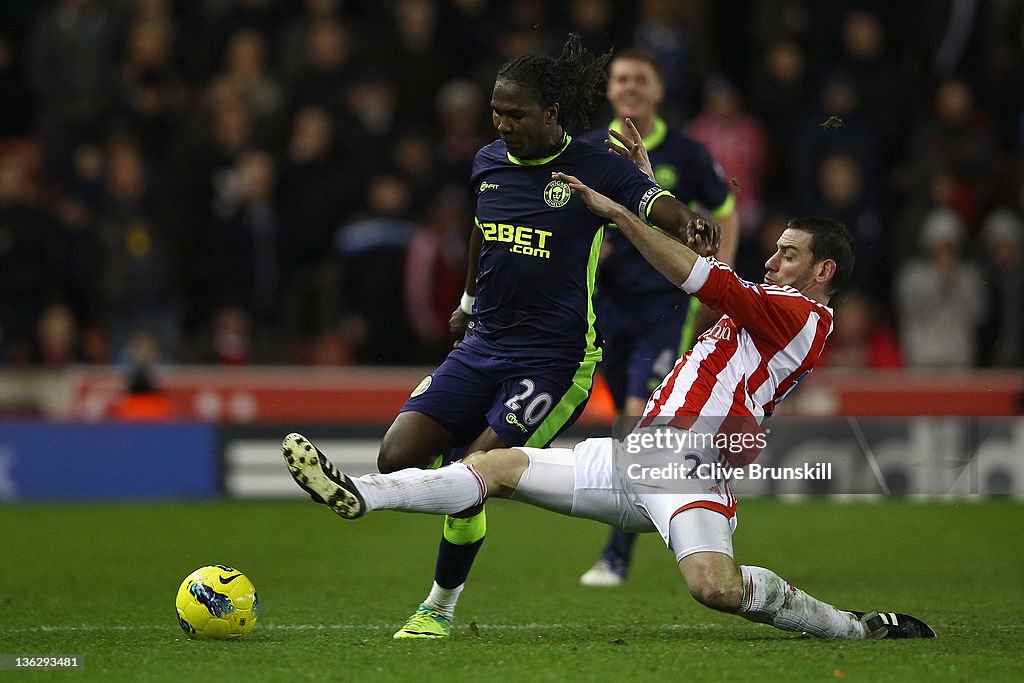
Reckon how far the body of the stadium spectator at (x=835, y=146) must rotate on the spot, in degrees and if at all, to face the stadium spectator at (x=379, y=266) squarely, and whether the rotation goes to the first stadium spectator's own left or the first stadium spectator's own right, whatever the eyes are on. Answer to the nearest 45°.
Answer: approximately 90° to the first stadium spectator's own right

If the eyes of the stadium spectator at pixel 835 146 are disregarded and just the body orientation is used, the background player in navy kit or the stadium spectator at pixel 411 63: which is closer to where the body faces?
the background player in navy kit

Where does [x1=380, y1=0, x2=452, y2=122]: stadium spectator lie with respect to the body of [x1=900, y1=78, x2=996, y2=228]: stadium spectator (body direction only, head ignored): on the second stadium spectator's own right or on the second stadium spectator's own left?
on the second stadium spectator's own right

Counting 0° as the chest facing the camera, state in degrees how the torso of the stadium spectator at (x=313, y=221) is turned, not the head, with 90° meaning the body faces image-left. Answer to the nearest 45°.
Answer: approximately 0°

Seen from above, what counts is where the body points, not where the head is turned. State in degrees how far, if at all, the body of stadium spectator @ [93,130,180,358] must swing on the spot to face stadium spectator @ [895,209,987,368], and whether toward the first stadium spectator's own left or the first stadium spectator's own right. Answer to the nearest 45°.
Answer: approximately 90° to the first stadium spectator's own left

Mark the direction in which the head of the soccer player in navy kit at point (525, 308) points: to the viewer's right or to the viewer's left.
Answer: to the viewer's left

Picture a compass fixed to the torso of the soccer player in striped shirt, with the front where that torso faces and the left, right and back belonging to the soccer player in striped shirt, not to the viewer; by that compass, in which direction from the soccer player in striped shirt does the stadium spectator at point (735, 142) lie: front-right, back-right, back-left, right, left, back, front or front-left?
right

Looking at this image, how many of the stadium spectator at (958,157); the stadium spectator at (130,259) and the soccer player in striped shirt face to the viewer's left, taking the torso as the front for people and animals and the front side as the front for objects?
1

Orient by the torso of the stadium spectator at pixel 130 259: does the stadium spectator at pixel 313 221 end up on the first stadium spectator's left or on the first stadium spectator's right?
on the first stadium spectator's left

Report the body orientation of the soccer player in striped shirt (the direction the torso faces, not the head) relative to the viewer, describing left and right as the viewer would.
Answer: facing to the left of the viewer

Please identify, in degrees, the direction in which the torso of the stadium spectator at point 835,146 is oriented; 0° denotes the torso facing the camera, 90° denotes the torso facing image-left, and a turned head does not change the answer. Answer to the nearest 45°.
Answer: approximately 0°

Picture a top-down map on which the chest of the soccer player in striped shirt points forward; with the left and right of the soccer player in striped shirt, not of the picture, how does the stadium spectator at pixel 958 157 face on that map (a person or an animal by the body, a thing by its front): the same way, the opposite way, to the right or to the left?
to the left

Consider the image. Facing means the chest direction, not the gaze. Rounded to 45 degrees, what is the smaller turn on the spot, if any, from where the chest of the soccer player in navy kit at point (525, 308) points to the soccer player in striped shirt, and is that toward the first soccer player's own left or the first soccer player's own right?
approximately 90° to the first soccer player's own left

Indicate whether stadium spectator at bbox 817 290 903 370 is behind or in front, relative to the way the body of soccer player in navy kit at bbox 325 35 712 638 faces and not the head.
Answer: behind
